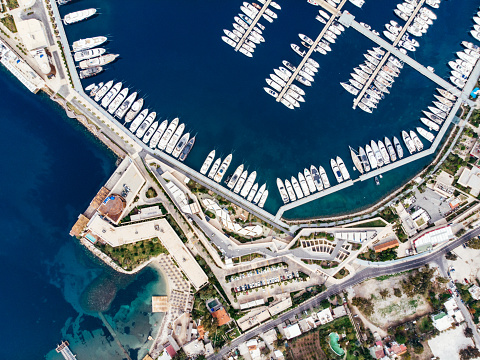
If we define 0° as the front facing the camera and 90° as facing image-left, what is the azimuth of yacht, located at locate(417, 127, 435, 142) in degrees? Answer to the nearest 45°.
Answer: approximately 135°

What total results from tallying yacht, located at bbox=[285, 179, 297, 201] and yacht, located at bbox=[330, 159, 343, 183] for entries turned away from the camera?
2

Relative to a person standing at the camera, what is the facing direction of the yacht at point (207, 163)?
facing away from the viewer and to the right of the viewer

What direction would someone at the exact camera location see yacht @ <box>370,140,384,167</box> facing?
facing away from the viewer

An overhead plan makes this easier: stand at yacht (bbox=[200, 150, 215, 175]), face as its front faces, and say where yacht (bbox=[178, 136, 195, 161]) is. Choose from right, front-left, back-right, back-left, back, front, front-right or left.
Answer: back-left
